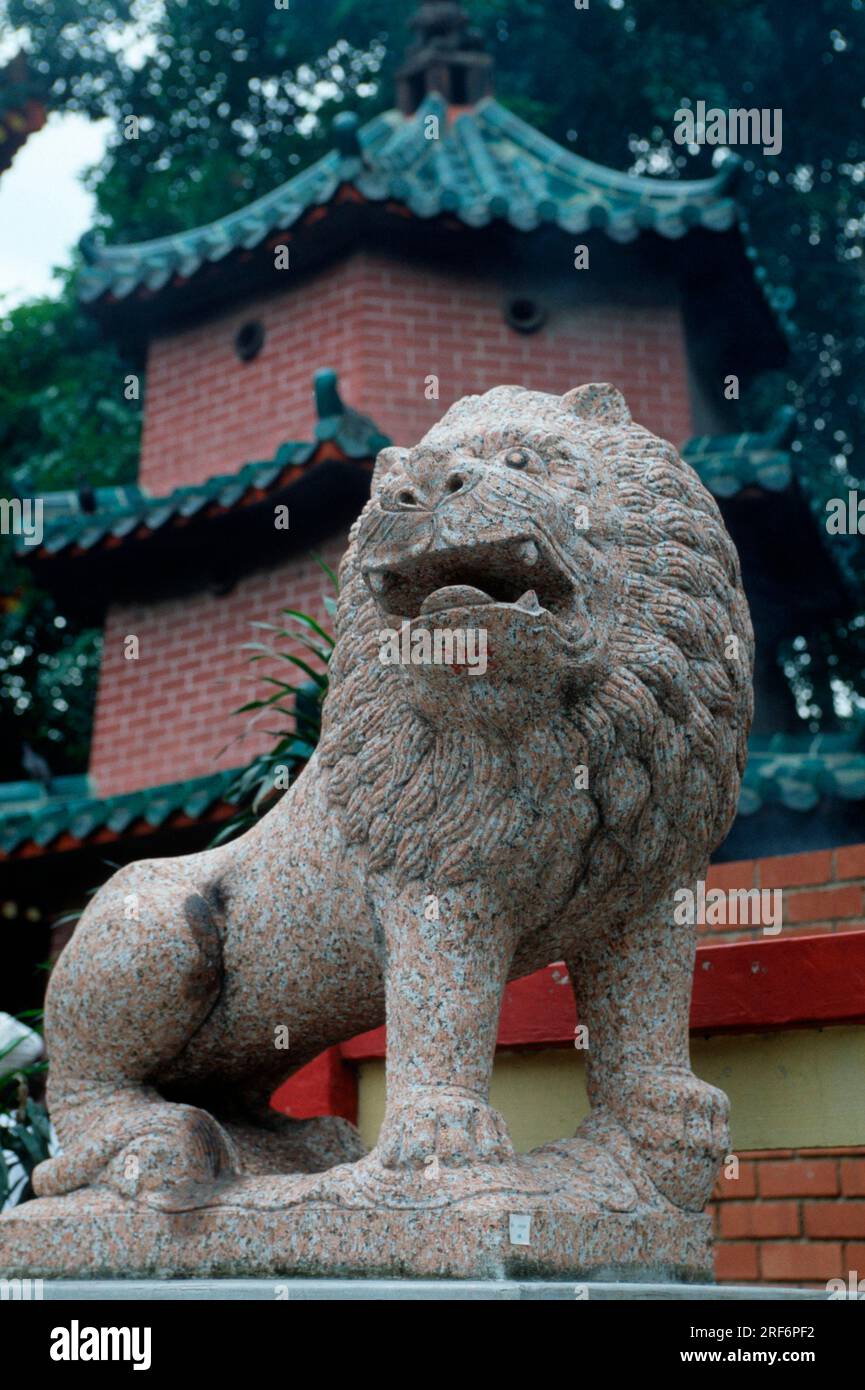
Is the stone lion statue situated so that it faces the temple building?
no

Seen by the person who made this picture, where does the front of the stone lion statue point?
facing the viewer and to the right of the viewer

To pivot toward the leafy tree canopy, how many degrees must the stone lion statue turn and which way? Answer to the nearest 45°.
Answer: approximately 135° to its left
